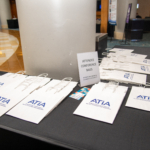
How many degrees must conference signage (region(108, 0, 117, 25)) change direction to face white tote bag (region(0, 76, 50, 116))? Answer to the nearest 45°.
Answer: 0° — it already faces it

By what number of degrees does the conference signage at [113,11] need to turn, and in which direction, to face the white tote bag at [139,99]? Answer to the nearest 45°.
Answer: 0° — it already faces it

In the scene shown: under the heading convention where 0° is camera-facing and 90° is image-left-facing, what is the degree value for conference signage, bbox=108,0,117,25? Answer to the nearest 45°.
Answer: approximately 0°

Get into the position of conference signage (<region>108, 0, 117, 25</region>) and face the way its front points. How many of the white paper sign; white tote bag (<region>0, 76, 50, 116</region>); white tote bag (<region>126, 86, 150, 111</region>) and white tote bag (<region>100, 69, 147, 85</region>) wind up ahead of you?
4

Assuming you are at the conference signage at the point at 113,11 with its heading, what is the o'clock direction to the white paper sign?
The white paper sign is roughly at 12 o'clock from the conference signage.

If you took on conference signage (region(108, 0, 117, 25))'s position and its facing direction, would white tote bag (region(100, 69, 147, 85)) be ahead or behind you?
ahead
